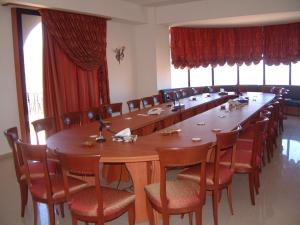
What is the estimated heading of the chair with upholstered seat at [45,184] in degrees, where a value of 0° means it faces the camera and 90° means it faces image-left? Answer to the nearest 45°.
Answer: approximately 225°

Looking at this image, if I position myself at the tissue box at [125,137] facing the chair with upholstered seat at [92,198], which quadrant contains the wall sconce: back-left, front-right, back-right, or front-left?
back-right

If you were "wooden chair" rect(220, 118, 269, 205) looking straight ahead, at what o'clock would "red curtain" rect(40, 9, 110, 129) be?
The red curtain is roughly at 1 o'clock from the wooden chair.

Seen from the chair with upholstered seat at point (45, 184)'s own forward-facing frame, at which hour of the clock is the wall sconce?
The wall sconce is roughly at 11 o'clock from the chair with upholstered seat.

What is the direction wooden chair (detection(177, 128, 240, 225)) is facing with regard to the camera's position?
facing away from the viewer and to the left of the viewer

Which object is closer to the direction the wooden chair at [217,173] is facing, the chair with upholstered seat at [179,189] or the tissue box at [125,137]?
the tissue box

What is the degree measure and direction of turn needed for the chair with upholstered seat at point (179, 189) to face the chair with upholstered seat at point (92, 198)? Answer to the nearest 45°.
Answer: approximately 45° to its left

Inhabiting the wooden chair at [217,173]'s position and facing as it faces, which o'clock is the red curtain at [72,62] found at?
The red curtain is roughly at 12 o'clock from the wooden chair.

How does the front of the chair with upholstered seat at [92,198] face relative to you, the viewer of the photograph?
facing away from the viewer and to the right of the viewer

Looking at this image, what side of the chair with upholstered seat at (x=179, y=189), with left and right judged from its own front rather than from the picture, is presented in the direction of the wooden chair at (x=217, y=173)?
right

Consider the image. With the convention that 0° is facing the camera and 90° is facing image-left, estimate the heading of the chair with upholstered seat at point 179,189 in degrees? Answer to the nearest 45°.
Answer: approximately 135°

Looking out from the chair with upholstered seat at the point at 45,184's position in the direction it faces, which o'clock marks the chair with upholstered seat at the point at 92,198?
the chair with upholstered seat at the point at 92,198 is roughly at 3 o'clock from the chair with upholstered seat at the point at 45,184.

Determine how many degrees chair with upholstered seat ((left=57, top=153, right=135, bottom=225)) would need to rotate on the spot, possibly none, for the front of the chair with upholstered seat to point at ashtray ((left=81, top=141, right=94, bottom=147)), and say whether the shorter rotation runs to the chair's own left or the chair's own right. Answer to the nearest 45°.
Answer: approximately 45° to the chair's own left
